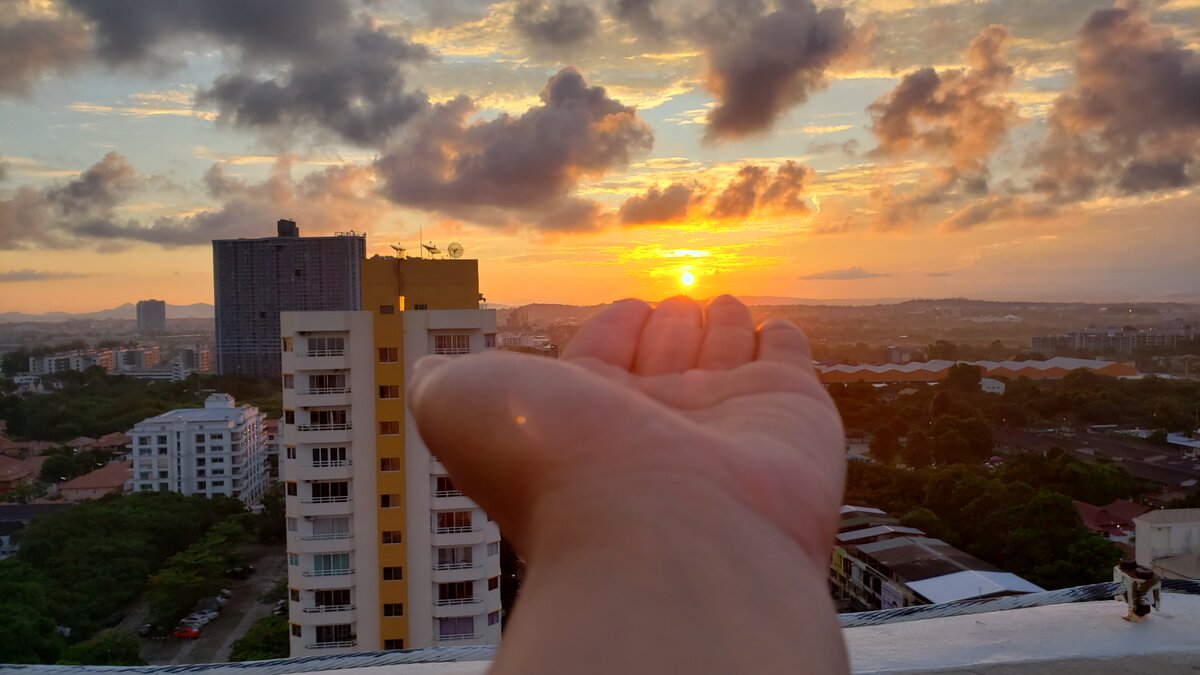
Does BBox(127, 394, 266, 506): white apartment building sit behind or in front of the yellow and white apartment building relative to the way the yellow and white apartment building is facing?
behind

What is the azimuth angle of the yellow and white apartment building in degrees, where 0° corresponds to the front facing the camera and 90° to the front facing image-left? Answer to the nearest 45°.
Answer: approximately 0°

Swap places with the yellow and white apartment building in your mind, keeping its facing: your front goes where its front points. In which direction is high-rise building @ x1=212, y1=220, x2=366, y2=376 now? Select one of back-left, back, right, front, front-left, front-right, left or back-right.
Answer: back

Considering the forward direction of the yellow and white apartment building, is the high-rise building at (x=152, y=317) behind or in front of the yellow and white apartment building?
behind

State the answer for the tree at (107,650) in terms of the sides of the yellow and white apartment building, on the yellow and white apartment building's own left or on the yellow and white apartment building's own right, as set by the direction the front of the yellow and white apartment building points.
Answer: on the yellow and white apartment building's own right
